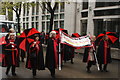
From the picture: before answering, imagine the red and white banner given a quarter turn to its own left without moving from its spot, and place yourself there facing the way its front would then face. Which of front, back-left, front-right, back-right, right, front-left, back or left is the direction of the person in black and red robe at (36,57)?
back-right

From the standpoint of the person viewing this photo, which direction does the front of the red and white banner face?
facing the viewer

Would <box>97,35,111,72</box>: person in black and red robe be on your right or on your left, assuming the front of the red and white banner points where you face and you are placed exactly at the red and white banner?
on your left

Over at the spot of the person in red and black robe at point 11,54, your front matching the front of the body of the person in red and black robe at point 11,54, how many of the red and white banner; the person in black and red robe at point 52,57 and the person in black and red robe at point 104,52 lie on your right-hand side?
0

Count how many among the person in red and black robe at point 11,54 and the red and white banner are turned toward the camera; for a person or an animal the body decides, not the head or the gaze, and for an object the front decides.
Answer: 2

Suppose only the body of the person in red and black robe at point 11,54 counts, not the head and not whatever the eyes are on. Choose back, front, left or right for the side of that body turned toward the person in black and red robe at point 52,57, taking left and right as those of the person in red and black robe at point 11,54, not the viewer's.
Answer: left

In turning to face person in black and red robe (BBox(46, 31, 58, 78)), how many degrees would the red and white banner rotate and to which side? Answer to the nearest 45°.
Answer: approximately 45° to its right

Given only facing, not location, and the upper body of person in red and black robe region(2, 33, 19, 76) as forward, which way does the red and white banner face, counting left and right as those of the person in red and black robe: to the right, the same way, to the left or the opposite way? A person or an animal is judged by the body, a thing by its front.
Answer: the same way

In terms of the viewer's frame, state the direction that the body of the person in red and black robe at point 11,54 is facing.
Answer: toward the camera

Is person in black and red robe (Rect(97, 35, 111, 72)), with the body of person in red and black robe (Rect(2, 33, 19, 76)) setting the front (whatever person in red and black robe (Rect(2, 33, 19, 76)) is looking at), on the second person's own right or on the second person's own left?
on the second person's own left

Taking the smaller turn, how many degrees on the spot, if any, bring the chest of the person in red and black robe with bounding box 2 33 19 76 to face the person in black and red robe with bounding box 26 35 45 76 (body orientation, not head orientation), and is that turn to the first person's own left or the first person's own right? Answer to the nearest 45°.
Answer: approximately 45° to the first person's own left

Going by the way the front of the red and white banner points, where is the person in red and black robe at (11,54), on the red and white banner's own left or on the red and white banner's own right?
on the red and white banner's own right
